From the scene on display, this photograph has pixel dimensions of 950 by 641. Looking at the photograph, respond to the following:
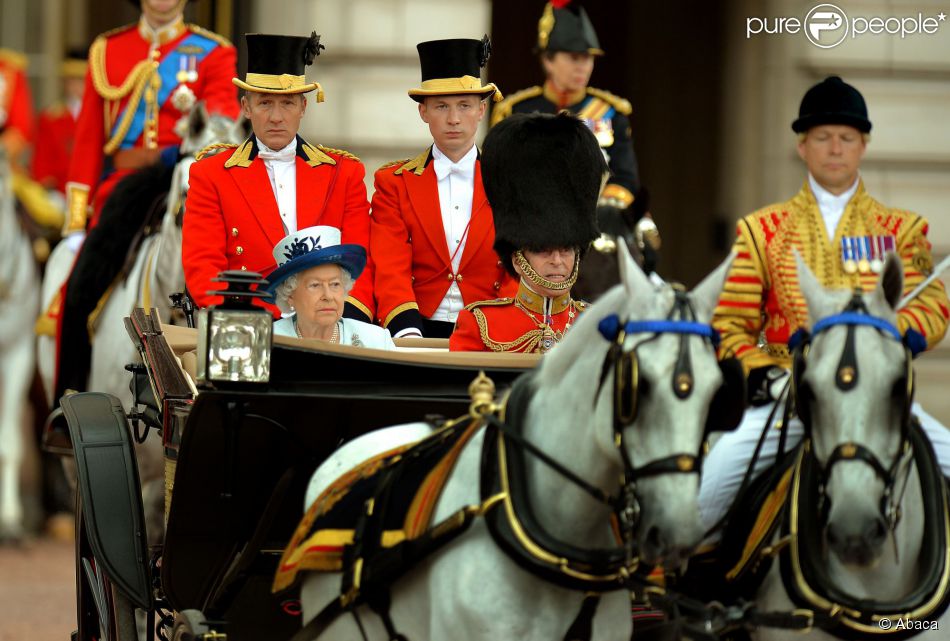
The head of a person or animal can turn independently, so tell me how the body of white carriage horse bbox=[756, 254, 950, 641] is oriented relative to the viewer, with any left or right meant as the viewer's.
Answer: facing the viewer

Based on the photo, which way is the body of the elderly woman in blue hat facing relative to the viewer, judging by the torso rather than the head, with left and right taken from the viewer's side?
facing the viewer and to the right of the viewer

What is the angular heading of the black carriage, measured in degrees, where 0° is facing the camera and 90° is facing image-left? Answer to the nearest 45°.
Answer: approximately 315°

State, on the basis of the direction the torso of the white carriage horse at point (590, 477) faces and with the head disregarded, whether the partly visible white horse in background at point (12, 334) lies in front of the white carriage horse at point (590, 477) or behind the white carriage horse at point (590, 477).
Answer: behind

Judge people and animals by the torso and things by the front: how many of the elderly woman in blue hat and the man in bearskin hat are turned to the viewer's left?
0

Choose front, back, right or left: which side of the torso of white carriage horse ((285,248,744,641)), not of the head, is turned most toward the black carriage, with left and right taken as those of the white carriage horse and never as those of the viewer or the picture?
back

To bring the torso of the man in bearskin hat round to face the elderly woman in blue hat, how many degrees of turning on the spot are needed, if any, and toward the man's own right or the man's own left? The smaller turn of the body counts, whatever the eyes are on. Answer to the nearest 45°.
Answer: approximately 135° to the man's own right

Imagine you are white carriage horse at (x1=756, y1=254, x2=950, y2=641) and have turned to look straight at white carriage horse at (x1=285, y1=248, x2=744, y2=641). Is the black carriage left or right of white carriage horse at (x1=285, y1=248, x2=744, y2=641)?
right

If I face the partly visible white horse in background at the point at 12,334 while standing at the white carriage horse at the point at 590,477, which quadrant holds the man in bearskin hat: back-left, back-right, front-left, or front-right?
front-right

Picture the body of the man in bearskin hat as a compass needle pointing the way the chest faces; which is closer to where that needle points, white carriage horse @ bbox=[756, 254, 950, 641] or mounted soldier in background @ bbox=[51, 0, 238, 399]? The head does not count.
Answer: the white carriage horse

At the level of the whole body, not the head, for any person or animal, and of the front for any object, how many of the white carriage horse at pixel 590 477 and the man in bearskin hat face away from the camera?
0

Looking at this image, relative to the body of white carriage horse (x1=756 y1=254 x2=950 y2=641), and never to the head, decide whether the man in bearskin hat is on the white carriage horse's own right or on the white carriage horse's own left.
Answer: on the white carriage horse's own right

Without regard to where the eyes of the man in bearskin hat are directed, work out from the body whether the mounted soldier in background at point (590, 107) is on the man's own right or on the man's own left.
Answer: on the man's own left

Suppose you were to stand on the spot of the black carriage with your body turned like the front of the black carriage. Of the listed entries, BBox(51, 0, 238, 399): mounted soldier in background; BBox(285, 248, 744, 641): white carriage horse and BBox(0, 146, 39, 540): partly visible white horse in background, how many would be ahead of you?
1

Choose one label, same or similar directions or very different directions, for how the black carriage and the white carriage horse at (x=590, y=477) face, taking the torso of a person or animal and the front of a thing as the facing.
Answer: same or similar directions

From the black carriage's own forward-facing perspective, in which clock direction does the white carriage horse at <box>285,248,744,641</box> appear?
The white carriage horse is roughly at 12 o'clock from the black carriage.
